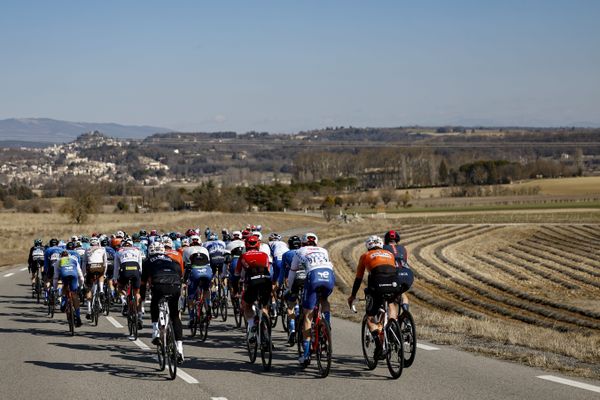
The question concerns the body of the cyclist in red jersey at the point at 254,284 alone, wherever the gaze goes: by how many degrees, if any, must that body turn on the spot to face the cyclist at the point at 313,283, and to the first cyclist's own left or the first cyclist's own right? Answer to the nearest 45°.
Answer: approximately 135° to the first cyclist's own right

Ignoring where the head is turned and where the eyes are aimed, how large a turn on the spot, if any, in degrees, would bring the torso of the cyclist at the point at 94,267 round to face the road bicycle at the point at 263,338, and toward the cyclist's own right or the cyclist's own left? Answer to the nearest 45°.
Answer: approximately 180°

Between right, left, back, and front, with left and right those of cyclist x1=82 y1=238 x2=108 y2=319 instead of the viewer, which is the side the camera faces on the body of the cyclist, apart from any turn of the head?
back

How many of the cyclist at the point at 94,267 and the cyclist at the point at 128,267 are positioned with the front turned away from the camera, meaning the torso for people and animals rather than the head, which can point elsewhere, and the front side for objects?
2

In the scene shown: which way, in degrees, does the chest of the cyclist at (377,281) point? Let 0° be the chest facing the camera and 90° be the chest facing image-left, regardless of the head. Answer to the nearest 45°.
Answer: approximately 135°

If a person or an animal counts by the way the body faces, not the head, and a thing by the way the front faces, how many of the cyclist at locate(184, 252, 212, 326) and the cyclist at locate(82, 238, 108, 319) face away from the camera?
2

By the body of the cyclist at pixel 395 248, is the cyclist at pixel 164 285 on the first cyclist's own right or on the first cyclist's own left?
on the first cyclist's own left
